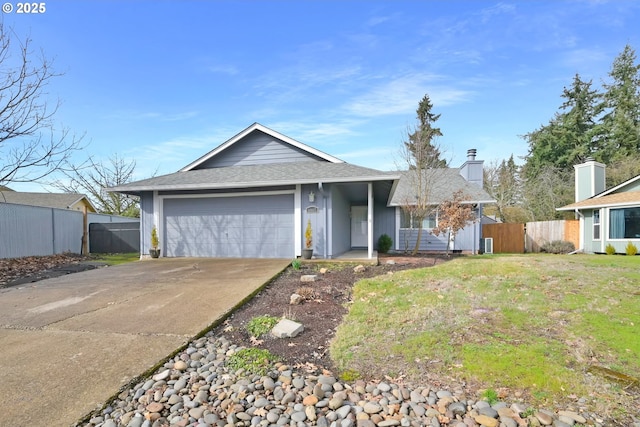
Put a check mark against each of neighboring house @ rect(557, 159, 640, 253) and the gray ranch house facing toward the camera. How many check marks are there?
2

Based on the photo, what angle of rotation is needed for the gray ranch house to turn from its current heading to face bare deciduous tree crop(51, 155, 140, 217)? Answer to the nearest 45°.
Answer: approximately 135° to its right

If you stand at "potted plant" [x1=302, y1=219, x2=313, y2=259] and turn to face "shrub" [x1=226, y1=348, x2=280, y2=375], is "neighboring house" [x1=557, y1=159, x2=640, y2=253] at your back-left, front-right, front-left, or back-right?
back-left

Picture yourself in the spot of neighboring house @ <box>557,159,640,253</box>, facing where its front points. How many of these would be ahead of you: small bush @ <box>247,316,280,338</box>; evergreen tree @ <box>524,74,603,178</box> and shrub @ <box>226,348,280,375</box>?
2

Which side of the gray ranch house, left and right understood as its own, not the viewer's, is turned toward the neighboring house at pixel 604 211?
left

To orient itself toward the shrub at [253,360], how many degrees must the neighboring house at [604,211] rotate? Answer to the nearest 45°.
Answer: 0° — it already faces it

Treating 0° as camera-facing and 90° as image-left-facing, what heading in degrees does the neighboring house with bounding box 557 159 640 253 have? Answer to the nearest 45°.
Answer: approximately 0°

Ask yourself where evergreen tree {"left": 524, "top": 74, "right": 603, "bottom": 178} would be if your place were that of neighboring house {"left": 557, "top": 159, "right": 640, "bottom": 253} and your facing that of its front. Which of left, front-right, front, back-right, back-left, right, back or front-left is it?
back
